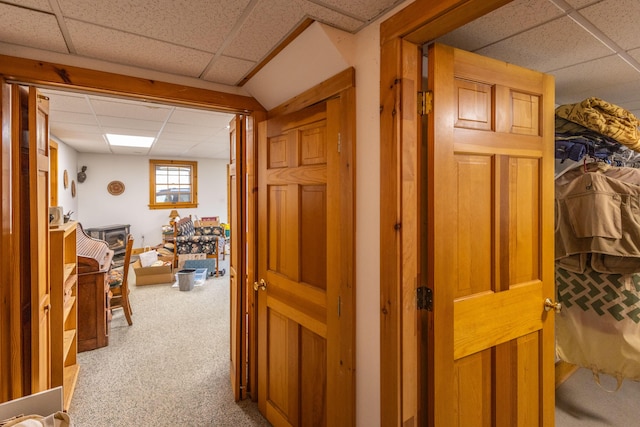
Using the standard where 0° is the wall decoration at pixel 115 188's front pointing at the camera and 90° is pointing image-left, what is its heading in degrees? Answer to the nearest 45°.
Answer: approximately 0°

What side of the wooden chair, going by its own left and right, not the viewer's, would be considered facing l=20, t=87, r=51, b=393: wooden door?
left

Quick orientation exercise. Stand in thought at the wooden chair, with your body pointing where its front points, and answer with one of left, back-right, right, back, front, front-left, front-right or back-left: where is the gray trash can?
back-right

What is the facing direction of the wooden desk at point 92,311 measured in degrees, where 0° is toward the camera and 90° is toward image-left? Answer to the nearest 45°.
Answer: approximately 270°

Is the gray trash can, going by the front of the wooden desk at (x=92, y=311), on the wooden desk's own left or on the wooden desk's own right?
on the wooden desk's own left

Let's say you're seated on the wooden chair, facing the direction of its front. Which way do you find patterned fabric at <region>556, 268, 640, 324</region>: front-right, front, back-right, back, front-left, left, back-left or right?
back-left

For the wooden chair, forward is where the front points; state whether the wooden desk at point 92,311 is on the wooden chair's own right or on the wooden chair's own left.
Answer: on the wooden chair's own left

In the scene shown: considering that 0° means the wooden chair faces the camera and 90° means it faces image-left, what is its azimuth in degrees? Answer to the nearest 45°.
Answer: approximately 90°

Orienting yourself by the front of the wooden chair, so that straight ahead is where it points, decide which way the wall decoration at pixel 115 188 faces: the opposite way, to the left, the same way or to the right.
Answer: to the left

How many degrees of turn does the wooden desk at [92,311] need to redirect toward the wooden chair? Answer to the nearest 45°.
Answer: approximately 45° to its left

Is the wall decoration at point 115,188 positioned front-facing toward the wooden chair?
yes
